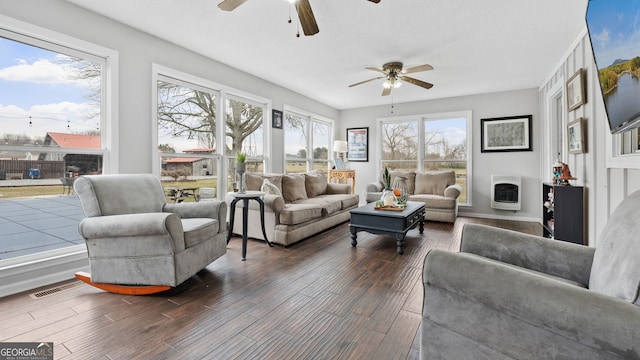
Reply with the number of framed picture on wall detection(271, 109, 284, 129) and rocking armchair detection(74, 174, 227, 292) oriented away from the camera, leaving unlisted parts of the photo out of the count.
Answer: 0

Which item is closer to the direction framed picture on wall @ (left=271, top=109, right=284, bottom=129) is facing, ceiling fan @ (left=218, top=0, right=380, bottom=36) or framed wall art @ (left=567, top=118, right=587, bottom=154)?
the framed wall art

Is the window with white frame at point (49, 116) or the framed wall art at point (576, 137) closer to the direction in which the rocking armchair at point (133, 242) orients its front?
the framed wall art

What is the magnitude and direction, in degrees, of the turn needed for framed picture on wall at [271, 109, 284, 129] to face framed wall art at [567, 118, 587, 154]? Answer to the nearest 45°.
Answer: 0° — it already faces it

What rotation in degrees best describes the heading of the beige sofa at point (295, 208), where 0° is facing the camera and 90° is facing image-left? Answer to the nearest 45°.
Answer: approximately 315°

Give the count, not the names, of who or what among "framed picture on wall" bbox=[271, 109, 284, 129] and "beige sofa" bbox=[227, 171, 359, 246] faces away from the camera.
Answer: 0

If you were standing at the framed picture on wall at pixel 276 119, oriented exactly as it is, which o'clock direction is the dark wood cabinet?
The dark wood cabinet is roughly at 12 o'clock from the framed picture on wall.

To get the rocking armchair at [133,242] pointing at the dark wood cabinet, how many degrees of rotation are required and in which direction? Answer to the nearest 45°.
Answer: approximately 45° to its left

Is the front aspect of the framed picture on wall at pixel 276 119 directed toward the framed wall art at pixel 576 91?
yes

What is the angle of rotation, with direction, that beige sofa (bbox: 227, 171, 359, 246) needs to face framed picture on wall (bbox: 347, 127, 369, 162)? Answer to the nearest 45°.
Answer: approximately 90° to its left

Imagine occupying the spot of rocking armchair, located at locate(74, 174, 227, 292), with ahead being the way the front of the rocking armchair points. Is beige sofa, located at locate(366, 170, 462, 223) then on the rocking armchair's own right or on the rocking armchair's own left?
on the rocking armchair's own left

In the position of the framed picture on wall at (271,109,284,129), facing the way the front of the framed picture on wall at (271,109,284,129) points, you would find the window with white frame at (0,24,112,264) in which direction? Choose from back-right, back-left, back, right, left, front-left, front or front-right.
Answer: right

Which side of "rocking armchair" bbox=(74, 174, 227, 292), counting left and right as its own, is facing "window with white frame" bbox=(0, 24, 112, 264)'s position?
back

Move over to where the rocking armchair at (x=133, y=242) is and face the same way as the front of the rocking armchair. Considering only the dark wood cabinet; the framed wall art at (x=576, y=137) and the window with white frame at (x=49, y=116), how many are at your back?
1
